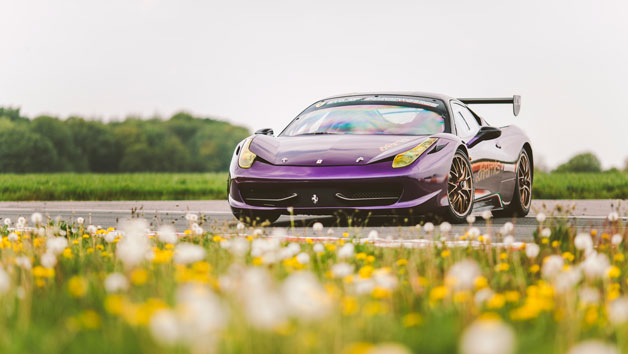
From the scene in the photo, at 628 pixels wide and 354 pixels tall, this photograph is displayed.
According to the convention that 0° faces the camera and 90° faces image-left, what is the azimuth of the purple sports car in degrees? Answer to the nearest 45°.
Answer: approximately 45°

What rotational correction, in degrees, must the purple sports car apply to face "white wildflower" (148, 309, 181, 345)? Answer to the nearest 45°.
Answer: approximately 45° to its left

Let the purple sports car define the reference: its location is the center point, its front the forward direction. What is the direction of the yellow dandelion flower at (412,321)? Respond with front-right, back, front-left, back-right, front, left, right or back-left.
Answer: front-left

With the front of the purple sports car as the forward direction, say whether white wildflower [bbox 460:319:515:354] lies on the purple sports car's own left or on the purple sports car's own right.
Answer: on the purple sports car's own left
